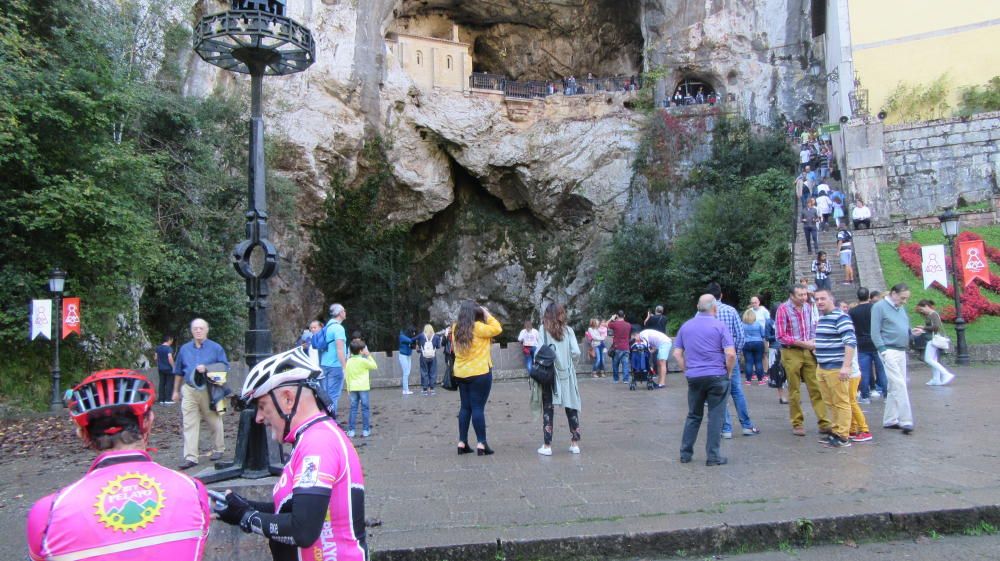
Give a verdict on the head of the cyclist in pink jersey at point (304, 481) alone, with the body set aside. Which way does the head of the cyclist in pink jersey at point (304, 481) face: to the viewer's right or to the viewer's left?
to the viewer's left

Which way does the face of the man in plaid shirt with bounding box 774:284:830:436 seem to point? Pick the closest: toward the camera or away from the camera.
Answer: toward the camera

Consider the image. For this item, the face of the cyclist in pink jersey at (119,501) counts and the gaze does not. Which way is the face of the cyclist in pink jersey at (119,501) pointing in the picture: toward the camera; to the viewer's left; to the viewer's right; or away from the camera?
away from the camera

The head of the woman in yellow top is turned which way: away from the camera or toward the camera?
away from the camera

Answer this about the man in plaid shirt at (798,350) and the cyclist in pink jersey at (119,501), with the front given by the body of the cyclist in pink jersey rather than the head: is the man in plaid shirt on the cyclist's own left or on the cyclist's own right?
on the cyclist's own right

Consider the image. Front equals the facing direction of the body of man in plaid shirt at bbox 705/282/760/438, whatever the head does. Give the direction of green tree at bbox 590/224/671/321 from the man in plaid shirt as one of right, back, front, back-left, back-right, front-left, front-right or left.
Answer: front-left

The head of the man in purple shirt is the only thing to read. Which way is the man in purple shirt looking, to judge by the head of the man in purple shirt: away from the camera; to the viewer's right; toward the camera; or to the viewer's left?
away from the camera

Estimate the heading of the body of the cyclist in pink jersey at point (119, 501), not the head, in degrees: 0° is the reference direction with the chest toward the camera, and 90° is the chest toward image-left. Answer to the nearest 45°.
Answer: approximately 180°

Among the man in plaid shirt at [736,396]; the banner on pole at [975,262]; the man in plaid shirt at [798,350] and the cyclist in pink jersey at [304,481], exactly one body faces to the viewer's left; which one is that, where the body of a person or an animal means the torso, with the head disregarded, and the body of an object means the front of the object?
the cyclist in pink jersey

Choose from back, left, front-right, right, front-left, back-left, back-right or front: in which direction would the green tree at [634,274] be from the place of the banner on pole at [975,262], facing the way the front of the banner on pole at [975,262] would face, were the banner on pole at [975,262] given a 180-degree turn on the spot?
front-left

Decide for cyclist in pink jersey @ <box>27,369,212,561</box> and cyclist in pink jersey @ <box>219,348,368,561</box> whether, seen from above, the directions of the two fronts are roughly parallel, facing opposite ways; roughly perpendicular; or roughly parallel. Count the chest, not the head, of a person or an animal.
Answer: roughly perpendicular

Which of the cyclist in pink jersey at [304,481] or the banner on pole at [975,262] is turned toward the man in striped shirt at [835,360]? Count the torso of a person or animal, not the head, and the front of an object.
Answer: the banner on pole

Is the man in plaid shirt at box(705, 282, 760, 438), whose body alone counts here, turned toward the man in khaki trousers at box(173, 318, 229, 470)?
no

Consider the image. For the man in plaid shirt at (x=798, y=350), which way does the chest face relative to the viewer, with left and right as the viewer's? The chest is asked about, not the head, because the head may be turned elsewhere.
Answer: facing the viewer and to the right of the viewer

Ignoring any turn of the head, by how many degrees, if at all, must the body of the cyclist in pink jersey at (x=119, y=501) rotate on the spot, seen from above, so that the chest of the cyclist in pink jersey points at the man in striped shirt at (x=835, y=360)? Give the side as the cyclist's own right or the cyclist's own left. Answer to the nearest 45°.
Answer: approximately 90° to the cyclist's own right

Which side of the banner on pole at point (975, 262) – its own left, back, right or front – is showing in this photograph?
front

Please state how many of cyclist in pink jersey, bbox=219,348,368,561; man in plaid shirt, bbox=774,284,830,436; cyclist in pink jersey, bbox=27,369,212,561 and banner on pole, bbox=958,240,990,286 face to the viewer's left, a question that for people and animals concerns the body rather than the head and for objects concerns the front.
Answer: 1
